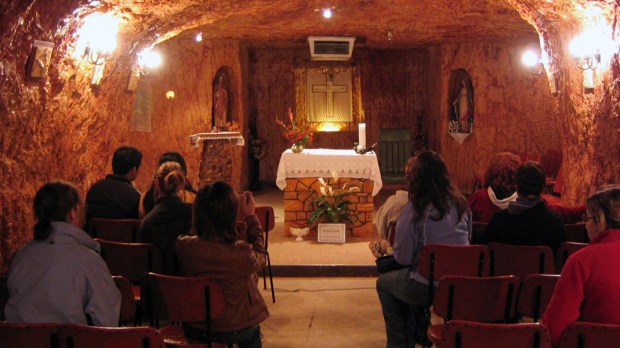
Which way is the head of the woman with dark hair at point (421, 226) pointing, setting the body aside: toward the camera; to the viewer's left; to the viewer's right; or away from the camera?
away from the camera

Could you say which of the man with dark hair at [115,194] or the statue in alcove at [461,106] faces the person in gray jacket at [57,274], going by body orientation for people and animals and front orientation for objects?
the statue in alcove

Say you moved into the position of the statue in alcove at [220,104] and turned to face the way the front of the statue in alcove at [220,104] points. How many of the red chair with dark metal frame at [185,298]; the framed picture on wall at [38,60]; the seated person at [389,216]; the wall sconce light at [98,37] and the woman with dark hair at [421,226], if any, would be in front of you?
5

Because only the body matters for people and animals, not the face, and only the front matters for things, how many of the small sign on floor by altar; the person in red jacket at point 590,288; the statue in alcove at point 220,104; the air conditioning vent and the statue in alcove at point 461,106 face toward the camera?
4

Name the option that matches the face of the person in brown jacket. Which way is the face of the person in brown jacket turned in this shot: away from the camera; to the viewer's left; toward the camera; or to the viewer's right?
away from the camera

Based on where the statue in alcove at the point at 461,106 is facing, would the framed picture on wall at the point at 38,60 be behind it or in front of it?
in front

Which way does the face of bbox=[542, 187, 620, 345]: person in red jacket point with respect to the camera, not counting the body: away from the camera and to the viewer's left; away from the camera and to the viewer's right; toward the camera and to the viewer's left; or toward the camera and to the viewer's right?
away from the camera and to the viewer's left

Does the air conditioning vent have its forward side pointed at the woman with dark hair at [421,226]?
yes

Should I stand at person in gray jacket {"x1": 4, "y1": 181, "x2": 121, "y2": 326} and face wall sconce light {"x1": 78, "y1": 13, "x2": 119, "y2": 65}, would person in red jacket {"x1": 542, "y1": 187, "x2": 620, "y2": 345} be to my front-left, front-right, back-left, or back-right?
back-right

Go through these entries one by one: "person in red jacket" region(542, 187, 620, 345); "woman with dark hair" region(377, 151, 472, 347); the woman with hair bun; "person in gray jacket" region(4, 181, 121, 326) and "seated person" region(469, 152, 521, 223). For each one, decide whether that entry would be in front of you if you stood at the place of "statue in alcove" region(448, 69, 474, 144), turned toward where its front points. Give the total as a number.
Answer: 5

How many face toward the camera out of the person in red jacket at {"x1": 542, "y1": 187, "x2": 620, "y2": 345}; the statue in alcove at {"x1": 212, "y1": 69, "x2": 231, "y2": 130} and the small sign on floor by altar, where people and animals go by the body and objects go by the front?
2

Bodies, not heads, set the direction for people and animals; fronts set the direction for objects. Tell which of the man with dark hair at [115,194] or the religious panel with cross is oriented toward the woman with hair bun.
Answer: the religious panel with cross

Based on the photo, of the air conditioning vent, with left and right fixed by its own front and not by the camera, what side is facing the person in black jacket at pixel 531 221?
front

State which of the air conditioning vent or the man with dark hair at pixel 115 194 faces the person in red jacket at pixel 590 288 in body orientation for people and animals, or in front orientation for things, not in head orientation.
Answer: the air conditioning vent

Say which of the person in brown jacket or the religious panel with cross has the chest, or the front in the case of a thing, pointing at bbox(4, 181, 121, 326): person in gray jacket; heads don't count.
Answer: the religious panel with cross

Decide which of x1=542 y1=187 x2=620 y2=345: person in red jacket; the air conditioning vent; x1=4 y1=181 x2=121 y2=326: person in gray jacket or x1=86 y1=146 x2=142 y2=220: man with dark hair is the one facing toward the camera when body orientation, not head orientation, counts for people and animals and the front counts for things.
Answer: the air conditioning vent
